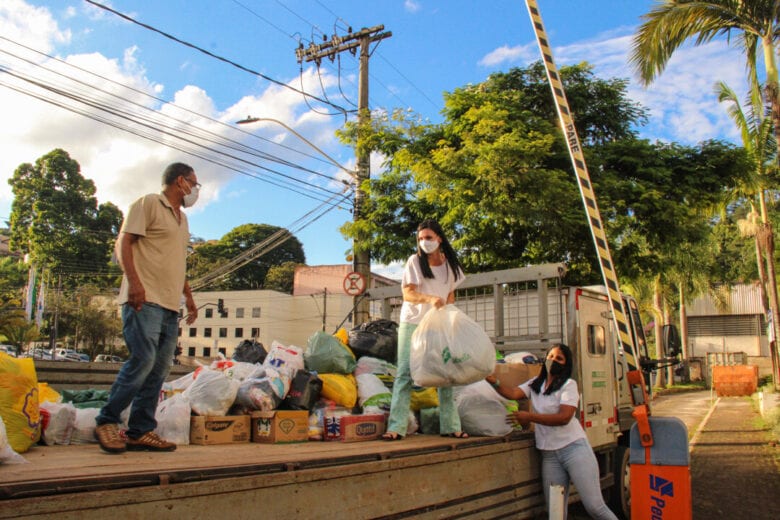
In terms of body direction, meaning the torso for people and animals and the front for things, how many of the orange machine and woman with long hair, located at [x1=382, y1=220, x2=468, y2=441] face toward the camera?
2

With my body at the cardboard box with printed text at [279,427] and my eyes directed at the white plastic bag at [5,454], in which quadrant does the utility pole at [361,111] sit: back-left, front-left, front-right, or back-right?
back-right

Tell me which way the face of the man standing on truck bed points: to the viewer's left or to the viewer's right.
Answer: to the viewer's right

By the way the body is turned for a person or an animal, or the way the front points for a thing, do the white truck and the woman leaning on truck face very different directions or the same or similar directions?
very different directions

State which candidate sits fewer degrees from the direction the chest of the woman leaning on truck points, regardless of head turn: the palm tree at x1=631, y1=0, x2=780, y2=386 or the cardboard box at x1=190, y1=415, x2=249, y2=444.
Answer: the cardboard box

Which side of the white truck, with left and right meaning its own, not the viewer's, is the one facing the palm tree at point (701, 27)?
front

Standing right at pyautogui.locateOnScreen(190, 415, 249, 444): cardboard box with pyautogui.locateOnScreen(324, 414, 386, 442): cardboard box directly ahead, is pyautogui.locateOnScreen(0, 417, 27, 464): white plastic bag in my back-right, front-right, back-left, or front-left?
back-right

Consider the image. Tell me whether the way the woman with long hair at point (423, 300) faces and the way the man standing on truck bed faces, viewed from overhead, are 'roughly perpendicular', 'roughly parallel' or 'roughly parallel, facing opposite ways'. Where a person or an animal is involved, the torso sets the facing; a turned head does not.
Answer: roughly perpendicular
